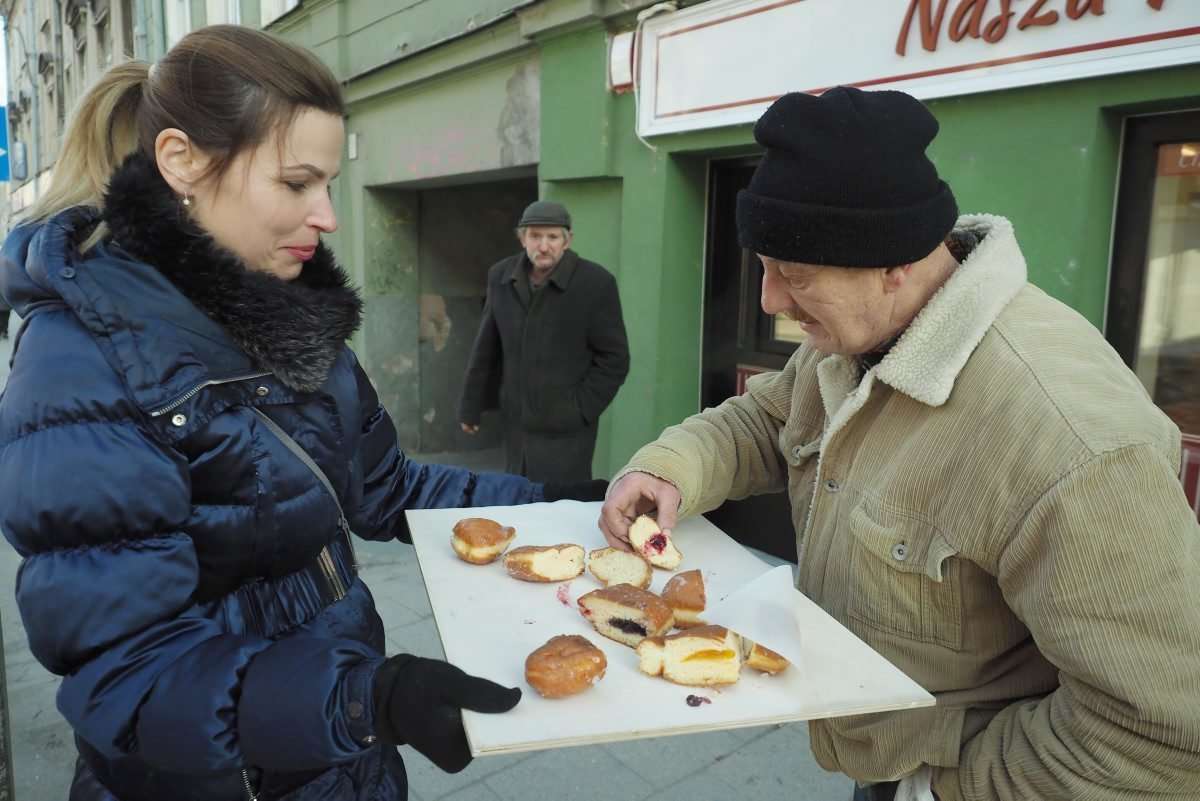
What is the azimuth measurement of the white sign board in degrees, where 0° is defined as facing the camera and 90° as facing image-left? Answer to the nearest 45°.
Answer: approximately 45°

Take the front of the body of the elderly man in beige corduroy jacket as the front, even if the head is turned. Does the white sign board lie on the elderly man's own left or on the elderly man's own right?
on the elderly man's own right

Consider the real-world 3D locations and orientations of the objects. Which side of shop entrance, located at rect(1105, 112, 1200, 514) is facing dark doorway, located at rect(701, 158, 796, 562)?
right

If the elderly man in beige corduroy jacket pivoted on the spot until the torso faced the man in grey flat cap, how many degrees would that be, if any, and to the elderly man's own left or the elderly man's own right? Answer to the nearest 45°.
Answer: approximately 90° to the elderly man's own right

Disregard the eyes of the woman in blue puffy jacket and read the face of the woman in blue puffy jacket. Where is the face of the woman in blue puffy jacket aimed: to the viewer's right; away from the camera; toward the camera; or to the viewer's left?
to the viewer's right

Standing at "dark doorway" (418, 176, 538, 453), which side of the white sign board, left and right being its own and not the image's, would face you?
right

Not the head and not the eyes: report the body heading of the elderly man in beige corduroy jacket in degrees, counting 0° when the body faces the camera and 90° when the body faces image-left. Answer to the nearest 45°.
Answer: approximately 45°

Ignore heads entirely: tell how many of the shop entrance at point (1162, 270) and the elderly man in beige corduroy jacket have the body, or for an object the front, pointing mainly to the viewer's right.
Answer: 0
